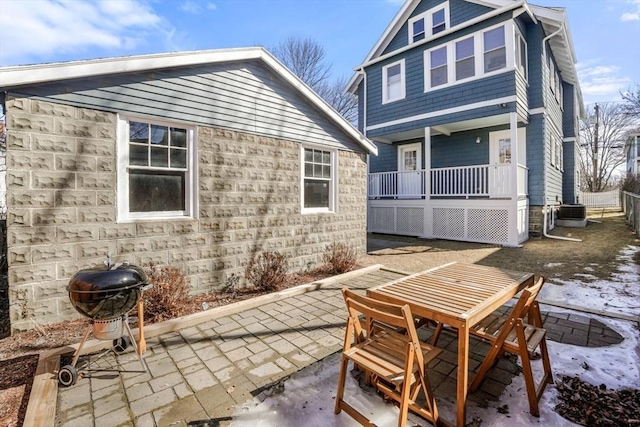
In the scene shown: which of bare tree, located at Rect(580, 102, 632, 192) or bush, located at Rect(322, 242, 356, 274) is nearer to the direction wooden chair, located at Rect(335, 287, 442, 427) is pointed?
the bare tree

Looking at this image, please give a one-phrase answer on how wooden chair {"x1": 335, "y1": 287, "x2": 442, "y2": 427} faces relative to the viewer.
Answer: facing away from the viewer and to the right of the viewer

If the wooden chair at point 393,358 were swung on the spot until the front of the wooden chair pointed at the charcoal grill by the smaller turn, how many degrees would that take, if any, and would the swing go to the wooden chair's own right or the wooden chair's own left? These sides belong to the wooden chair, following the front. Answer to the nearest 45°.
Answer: approximately 135° to the wooden chair's own left

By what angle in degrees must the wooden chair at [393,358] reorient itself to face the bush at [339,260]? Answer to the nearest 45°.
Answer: approximately 45° to its left

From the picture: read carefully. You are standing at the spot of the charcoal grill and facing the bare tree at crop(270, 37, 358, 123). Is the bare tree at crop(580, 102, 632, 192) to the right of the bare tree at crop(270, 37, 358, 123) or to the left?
right

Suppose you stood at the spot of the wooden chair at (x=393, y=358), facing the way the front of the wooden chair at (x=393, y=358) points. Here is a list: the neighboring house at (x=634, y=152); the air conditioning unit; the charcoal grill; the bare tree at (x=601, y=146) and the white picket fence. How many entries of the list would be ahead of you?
4

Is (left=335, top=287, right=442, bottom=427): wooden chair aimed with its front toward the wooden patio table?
yes

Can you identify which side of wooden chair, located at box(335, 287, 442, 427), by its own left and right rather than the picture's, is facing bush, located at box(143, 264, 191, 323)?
left

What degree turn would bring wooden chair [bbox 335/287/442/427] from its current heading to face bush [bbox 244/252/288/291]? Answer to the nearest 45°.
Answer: approximately 90° to its left

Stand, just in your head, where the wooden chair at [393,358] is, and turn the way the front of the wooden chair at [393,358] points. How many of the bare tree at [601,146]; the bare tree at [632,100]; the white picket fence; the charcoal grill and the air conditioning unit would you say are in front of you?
4

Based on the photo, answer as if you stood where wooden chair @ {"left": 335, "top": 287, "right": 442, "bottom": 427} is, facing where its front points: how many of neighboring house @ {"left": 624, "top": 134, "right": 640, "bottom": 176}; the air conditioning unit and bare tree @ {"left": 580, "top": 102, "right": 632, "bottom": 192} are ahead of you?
3

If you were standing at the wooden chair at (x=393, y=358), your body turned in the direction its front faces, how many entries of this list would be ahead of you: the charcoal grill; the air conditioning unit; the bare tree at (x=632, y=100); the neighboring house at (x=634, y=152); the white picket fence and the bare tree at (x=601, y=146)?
5

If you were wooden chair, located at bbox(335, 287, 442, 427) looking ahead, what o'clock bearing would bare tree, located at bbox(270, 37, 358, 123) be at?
The bare tree is roughly at 10 o'clock from the wooden chair.

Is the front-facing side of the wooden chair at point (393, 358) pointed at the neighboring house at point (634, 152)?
yes

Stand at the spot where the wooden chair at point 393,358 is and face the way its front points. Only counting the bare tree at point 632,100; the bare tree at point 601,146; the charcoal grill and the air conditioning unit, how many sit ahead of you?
3
